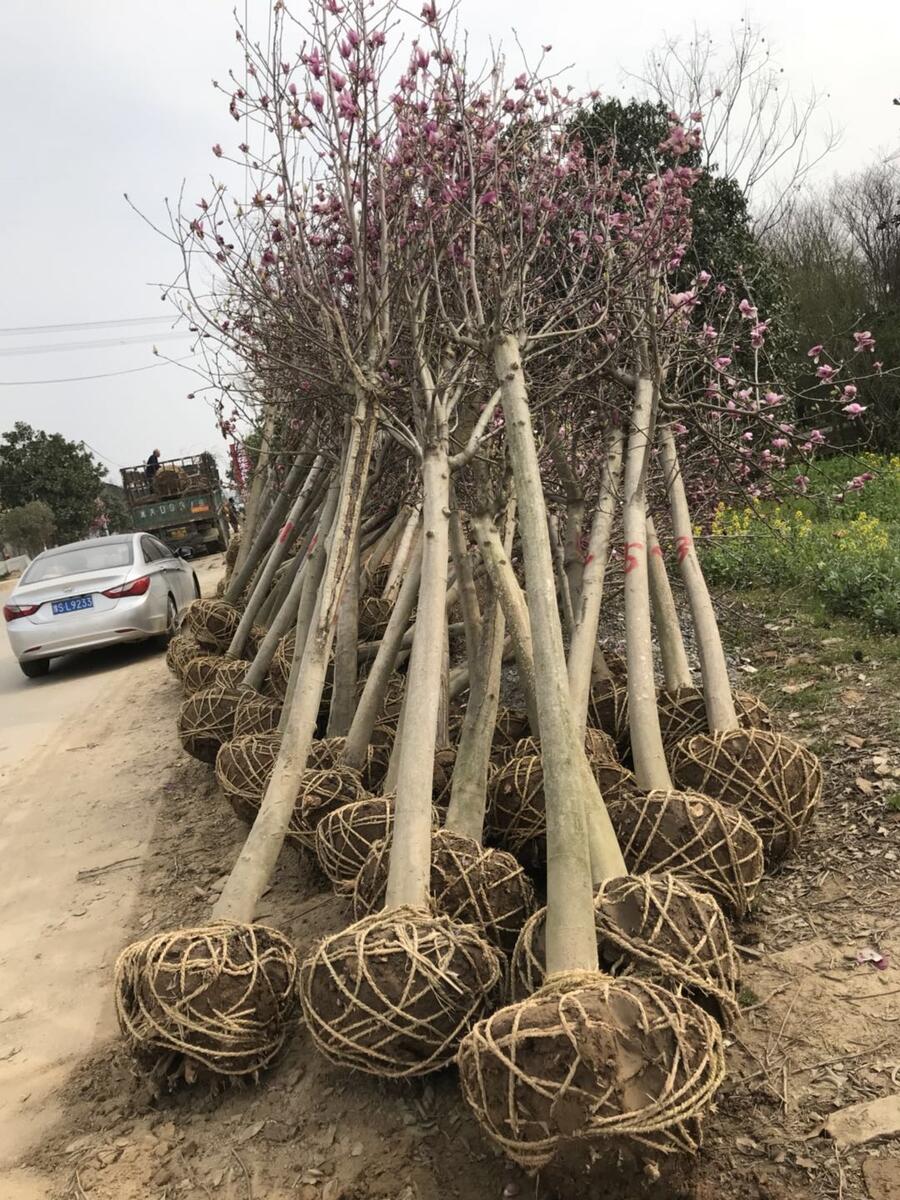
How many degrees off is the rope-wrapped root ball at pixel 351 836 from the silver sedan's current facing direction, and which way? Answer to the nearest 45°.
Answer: approximately 135° to its right

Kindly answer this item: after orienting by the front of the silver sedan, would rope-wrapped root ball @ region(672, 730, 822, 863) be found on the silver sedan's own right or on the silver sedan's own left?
on the silver sedan's own right

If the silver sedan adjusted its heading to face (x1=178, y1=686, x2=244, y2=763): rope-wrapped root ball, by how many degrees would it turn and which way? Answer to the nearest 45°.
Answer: approximately 135° to its right

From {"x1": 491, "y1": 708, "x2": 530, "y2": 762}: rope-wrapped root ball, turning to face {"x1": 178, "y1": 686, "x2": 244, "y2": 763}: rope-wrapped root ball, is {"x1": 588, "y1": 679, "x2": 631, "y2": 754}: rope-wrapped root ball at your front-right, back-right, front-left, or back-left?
back-right

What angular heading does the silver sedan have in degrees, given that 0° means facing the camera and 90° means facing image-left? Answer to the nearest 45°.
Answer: approximately 225°

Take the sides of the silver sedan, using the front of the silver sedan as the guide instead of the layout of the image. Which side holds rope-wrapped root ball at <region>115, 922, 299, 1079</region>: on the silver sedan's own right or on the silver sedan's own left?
on the silver sedan's own right

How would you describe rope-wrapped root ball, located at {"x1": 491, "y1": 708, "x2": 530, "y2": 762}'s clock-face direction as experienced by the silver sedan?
The rope-wrapped root ball is roughly at 4 o'clock from the silver sedan.

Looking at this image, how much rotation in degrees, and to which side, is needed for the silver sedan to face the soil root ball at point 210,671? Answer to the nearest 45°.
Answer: approximately 135° to its right

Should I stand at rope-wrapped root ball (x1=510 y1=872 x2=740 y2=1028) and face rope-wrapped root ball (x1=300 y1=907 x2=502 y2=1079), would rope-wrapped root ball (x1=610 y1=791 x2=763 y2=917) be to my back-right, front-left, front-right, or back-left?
back-right
